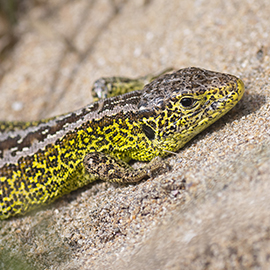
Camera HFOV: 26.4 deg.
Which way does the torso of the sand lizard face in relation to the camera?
to the viewer's right
